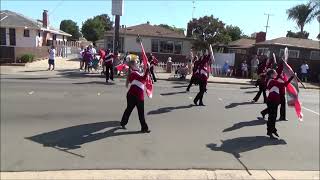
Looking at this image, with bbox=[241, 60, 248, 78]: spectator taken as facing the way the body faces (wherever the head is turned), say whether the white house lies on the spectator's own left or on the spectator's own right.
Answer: on the spectator's own right

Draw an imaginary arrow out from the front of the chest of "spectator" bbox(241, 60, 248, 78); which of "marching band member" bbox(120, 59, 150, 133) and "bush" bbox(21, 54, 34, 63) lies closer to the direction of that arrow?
the marching band member

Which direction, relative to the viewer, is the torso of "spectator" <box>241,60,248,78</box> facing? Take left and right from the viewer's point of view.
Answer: facing the viewer

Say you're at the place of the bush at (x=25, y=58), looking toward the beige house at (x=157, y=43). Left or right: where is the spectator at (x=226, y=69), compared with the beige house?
right

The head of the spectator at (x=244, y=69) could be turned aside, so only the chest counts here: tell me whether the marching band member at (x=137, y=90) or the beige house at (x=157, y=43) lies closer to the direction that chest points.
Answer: the marching band member

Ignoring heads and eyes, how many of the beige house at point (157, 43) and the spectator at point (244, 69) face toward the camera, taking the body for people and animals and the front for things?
2

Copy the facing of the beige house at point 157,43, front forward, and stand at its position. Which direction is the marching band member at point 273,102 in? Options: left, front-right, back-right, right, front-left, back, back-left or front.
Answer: front

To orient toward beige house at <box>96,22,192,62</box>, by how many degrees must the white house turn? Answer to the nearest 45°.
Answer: approximately 45° to its left

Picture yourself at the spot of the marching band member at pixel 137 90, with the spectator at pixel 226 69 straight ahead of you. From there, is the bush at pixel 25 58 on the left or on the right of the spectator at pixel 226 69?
left

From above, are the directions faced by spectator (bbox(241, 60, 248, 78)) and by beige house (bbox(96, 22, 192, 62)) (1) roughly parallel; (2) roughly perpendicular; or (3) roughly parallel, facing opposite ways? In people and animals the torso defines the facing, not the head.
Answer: roughly parallel

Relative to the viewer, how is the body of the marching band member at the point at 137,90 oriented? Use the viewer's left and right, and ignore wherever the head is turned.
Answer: facing the viewer and to the right of the viewer

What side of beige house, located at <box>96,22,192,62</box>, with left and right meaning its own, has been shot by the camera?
front

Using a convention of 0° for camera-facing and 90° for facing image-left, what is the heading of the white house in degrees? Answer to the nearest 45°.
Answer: approximately 315°
